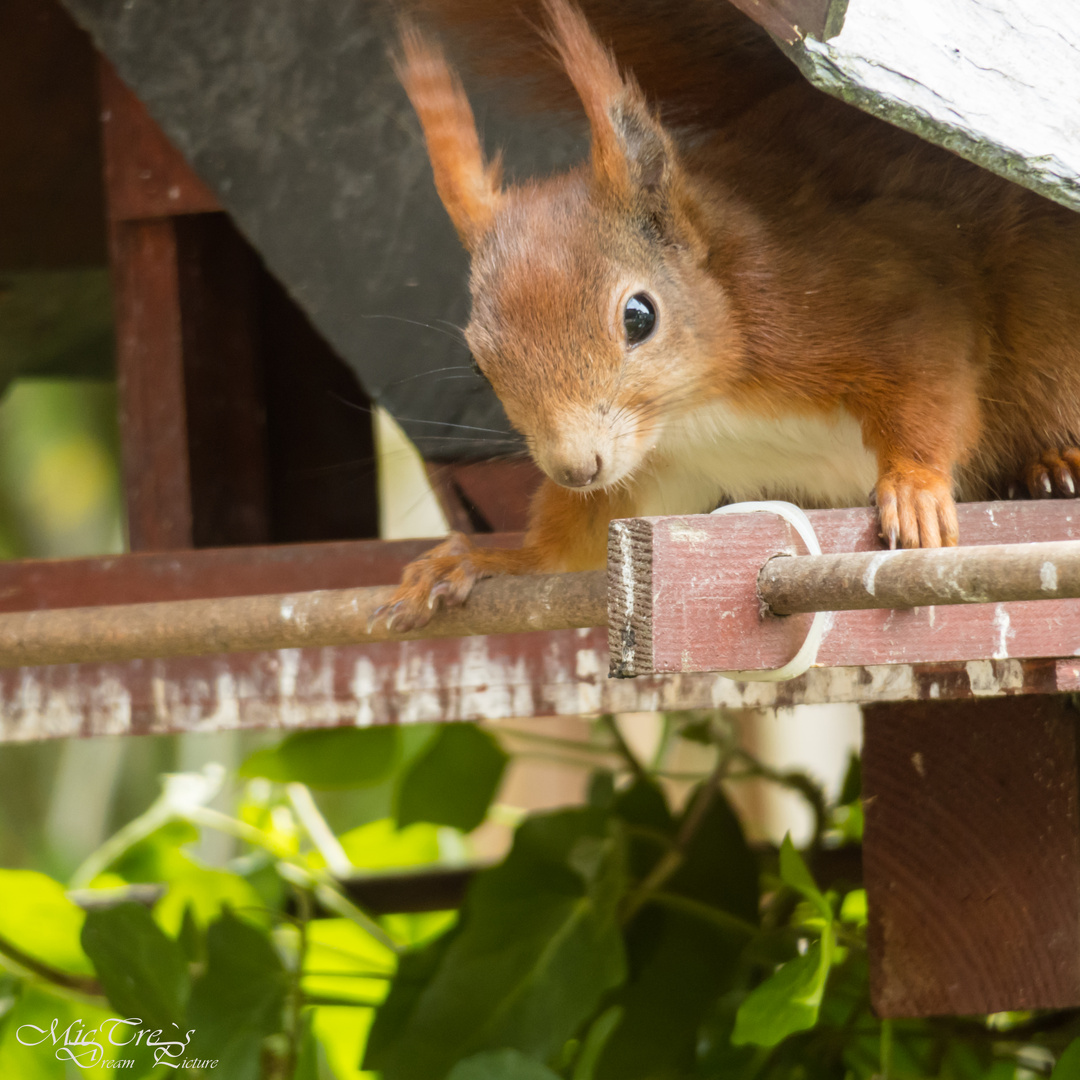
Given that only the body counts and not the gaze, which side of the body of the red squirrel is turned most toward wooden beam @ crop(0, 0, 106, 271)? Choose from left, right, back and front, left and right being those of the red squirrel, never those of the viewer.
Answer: right

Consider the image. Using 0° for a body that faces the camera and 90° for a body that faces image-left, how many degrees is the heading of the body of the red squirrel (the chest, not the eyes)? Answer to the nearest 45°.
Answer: approximately 45°
